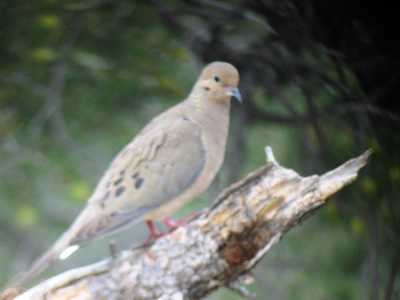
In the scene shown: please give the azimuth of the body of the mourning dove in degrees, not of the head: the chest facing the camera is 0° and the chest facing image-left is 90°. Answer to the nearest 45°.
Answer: approximately 270°
